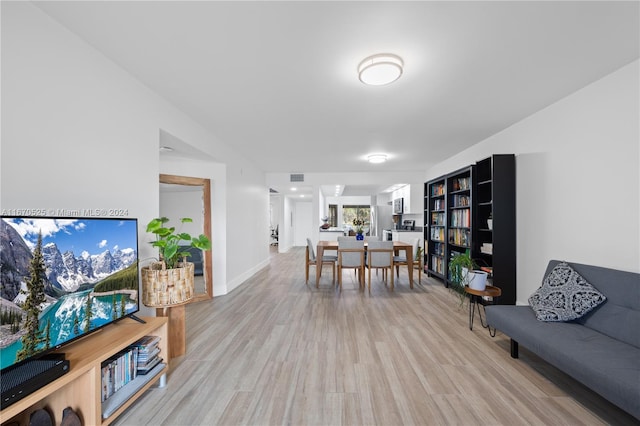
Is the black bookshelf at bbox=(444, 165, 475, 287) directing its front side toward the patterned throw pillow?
no

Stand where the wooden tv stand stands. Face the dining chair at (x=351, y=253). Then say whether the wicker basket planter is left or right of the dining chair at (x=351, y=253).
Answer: left

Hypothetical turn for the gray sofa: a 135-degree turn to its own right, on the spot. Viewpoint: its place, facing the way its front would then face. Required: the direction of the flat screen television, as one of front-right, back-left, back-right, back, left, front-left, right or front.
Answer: back-left

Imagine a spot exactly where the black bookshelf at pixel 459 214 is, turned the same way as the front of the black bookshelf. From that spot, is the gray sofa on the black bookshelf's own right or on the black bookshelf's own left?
on the black bookshelf's own left

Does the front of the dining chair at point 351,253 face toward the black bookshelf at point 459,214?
no

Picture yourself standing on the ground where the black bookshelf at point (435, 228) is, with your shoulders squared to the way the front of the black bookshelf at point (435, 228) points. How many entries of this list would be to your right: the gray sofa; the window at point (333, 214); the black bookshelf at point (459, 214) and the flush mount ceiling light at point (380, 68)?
1

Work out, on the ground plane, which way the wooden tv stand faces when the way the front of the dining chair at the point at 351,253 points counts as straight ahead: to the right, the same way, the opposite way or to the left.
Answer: to the right

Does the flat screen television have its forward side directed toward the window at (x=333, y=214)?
no

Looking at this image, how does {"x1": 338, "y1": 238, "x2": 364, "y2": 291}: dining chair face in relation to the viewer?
away from the camera

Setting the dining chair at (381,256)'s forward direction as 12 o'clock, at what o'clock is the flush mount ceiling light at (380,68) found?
The flush mount ceiling light is roughly at 6 o'clock from the dining chair.

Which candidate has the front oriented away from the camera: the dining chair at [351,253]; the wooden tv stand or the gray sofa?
the dining chair

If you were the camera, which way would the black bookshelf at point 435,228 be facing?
facing the viewer and to the left of the viewer

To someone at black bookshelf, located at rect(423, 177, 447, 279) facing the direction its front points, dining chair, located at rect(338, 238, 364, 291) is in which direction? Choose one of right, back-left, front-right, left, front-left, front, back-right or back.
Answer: front

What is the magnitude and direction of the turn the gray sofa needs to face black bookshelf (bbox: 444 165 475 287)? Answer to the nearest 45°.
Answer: approximately 90° to its right

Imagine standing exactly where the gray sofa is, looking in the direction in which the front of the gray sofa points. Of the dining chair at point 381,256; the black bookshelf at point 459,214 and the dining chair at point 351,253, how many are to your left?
0

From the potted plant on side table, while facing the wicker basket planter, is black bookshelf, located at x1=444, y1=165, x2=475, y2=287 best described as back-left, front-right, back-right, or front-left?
back-right

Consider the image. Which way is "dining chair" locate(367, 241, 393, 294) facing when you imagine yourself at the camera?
facing away from the viewer

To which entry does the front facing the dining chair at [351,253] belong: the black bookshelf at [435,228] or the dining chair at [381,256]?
the black bookshelf

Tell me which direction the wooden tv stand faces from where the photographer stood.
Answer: facing the viewer and to the right of the viewer

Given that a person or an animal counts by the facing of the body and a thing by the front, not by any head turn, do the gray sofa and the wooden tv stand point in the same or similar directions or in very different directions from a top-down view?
very different directions

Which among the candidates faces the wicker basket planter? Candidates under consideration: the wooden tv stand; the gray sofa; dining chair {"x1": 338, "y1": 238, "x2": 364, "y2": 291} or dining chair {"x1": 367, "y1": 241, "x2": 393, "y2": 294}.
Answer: the gray sofa

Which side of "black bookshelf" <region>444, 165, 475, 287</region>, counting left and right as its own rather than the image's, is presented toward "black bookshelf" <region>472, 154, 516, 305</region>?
left

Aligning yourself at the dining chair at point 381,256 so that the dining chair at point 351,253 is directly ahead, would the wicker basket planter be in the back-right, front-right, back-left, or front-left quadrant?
front-left
